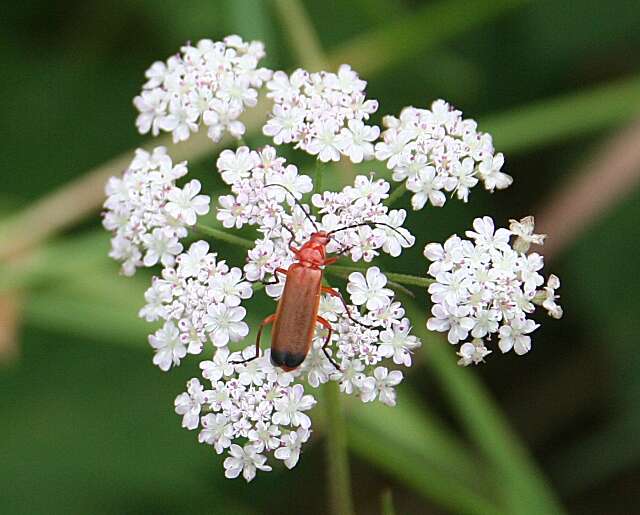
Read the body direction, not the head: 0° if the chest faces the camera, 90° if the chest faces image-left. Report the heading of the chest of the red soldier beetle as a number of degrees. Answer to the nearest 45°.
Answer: approximately 180°
